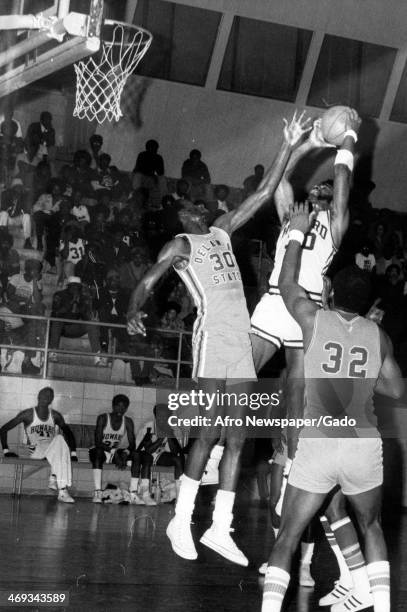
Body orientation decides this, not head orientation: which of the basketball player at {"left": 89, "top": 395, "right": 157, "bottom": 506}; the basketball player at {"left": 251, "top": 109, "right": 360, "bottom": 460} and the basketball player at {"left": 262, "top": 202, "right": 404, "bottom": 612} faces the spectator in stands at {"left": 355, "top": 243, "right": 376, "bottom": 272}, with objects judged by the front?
the basketball player at {"left": 262, "top": 202, "right": 404, "bottom": 612}

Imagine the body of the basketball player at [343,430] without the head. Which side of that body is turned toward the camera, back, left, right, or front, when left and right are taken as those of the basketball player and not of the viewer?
back

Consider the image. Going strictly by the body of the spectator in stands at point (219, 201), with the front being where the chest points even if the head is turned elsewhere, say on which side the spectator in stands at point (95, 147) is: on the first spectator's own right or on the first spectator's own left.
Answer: on the first spectator's own right

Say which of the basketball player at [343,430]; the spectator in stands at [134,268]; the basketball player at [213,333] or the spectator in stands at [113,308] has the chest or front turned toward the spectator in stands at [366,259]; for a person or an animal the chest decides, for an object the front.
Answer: the basketball player at [343,430]

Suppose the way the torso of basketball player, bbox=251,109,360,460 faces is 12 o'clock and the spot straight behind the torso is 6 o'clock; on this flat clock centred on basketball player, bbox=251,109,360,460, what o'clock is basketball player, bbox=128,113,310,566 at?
basketball player, bbox=128,113,310,566 is roughly at 1 o'clock from basketball player, bbox=251,109,360,460.

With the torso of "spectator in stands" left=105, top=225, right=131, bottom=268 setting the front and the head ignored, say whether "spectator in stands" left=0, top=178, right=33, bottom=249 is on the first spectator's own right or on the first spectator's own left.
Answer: on the first spectator's own right

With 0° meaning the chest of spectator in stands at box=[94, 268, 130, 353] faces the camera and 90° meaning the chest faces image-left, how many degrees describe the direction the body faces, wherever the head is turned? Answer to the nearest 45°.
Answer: approximately 0°

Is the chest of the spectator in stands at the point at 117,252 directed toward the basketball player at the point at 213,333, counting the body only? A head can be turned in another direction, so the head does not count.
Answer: yes

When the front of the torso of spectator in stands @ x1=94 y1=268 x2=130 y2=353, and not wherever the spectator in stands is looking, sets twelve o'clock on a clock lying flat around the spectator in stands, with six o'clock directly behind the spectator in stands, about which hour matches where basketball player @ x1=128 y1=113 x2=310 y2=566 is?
The basketball player is roughly at 12 o'clock from the spectator in stands.
